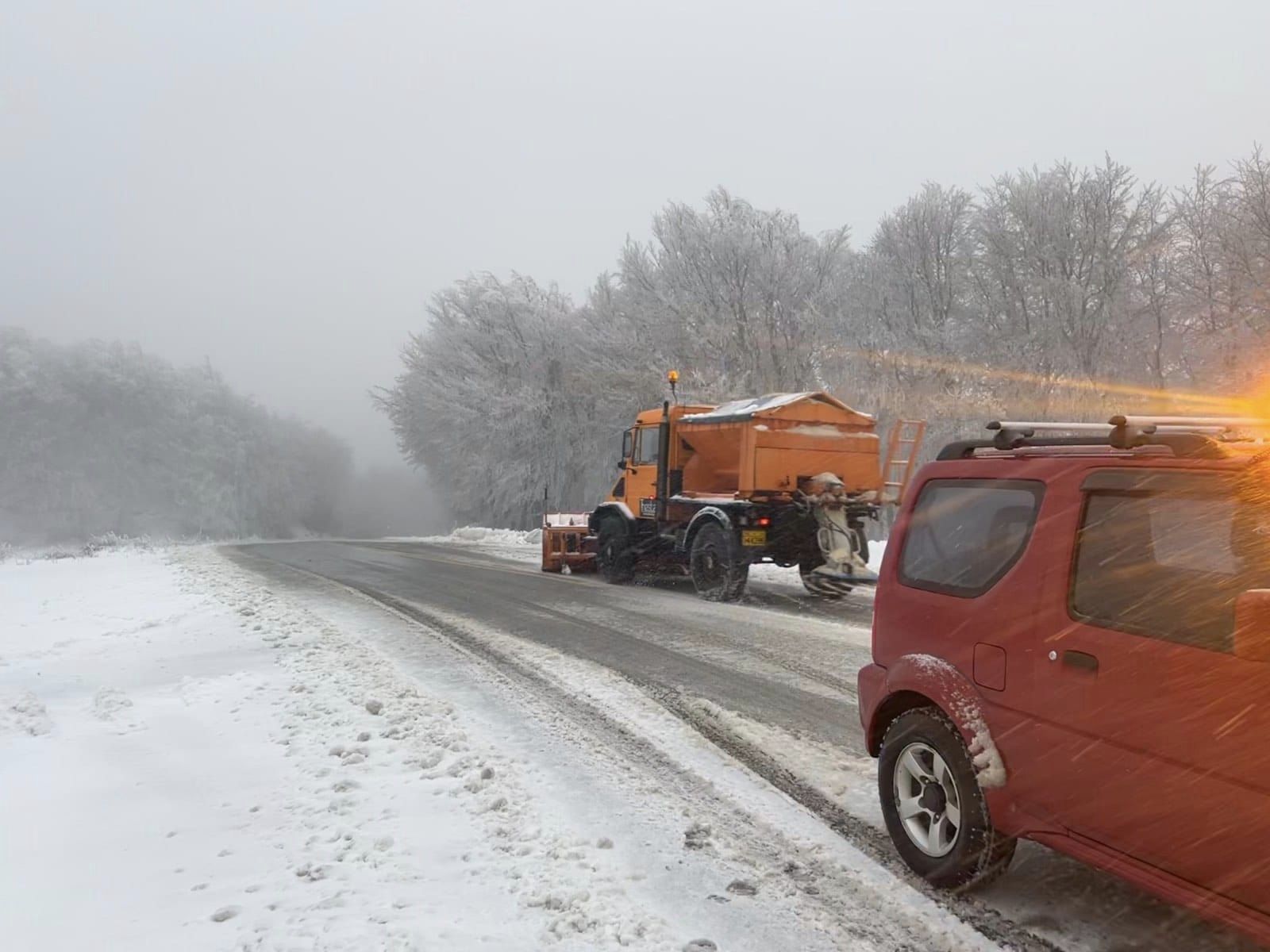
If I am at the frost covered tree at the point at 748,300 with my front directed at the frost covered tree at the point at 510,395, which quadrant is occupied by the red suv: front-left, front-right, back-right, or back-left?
back-left

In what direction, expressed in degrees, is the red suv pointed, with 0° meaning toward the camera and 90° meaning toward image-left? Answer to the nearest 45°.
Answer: approximately 315°

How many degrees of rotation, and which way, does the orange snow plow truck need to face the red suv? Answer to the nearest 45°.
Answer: approximately 135° to its left

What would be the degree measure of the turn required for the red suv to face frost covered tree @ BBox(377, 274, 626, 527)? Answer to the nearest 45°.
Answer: approximately 180°

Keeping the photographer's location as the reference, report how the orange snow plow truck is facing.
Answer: facing away from the viewer and to the left of the viewer

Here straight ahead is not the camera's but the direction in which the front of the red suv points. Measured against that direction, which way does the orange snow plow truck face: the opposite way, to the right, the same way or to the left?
the opposite way

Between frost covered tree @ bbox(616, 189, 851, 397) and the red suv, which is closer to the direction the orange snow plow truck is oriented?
the frost covered tree

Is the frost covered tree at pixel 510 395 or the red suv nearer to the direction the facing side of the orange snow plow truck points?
the frost covered tree
